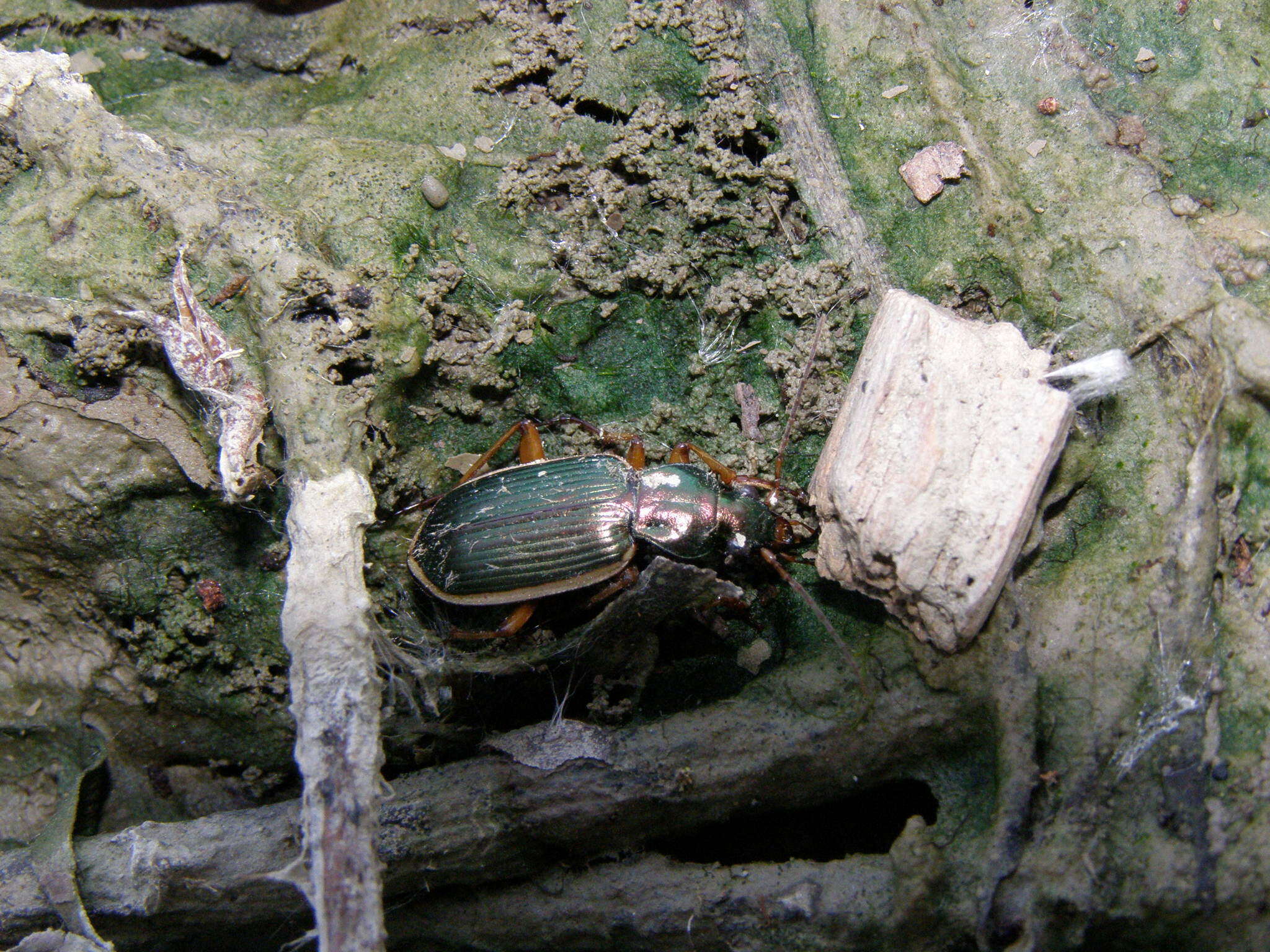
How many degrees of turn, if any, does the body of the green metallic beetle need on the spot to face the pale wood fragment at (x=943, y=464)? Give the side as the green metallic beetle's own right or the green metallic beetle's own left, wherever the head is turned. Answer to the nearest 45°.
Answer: approximately 45° to the green metallic beetle's own right

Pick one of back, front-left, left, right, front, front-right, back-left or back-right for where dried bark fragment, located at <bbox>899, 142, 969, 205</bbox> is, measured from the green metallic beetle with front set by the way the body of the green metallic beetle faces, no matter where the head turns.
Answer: front

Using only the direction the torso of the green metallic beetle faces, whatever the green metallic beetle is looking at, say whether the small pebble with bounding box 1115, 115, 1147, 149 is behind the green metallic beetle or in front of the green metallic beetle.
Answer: in front

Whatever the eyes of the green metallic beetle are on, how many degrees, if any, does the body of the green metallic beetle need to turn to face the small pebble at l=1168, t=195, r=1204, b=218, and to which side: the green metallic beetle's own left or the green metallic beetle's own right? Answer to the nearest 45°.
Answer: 0° — it already faces it

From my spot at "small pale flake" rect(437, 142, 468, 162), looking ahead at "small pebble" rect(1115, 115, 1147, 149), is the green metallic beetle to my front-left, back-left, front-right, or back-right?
front-right

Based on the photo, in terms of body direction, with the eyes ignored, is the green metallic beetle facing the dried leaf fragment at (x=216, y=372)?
no

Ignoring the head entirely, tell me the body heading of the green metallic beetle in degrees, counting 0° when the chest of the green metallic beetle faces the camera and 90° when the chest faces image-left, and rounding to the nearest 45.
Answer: approximately 270°
